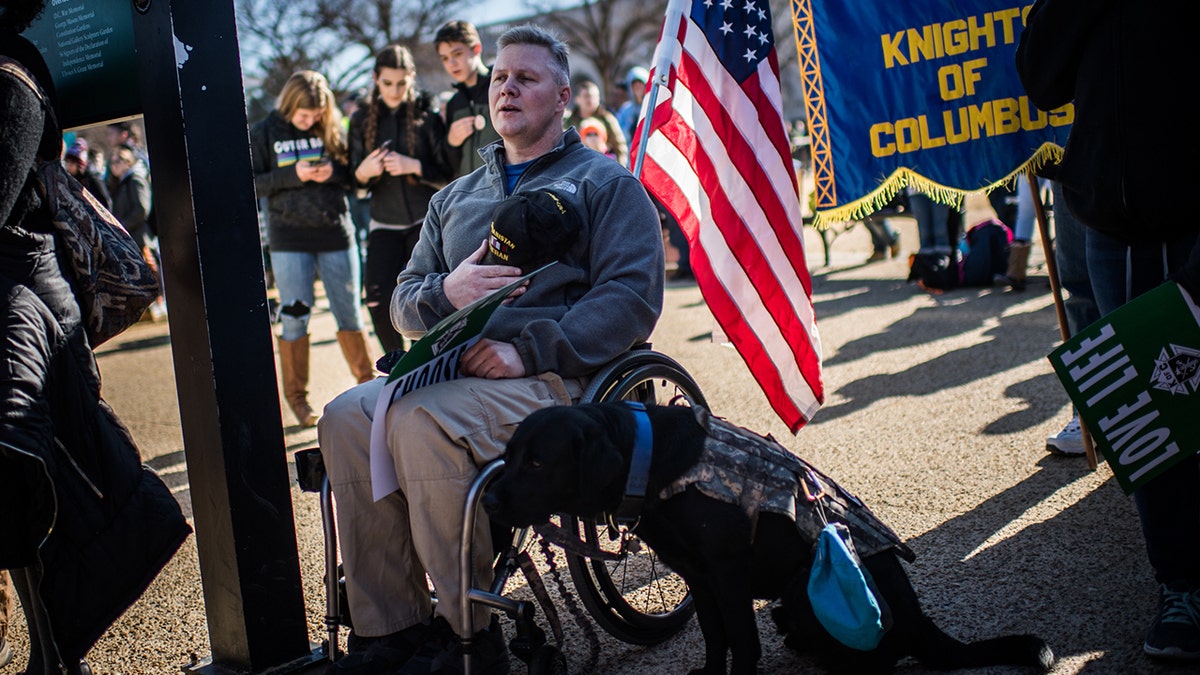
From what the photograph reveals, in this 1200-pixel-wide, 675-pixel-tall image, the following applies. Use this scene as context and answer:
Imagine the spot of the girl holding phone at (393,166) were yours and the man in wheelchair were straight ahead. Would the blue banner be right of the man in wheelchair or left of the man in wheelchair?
left

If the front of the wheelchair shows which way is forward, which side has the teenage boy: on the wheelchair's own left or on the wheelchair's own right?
on the wheelchair's own right

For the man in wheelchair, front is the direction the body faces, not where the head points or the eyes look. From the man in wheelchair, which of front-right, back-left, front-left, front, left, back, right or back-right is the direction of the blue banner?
back

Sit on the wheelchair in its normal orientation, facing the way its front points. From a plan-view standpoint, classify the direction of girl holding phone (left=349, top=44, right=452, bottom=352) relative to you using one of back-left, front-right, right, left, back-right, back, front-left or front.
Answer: back-right

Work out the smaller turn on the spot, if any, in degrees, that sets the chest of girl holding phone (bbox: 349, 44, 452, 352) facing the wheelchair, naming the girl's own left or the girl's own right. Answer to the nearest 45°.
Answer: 0° — they already face it

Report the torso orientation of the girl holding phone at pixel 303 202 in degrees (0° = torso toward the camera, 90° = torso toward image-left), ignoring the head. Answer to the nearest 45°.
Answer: approximately 0°

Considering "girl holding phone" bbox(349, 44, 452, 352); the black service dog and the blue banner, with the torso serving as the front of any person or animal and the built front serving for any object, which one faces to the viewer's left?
the black service dog

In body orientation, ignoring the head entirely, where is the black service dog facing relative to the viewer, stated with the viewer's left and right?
facing to the left of the viewer

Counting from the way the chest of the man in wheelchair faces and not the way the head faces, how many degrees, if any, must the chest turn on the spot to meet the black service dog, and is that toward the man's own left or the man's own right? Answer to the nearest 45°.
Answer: approximately 90° to the man's own left

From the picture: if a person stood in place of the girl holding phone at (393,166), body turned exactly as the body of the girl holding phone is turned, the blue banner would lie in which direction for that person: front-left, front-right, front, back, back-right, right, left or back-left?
front-left

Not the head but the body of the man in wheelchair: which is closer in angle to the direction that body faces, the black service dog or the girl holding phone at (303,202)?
the black service dog

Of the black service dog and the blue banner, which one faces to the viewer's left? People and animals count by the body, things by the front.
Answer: the black service dog
